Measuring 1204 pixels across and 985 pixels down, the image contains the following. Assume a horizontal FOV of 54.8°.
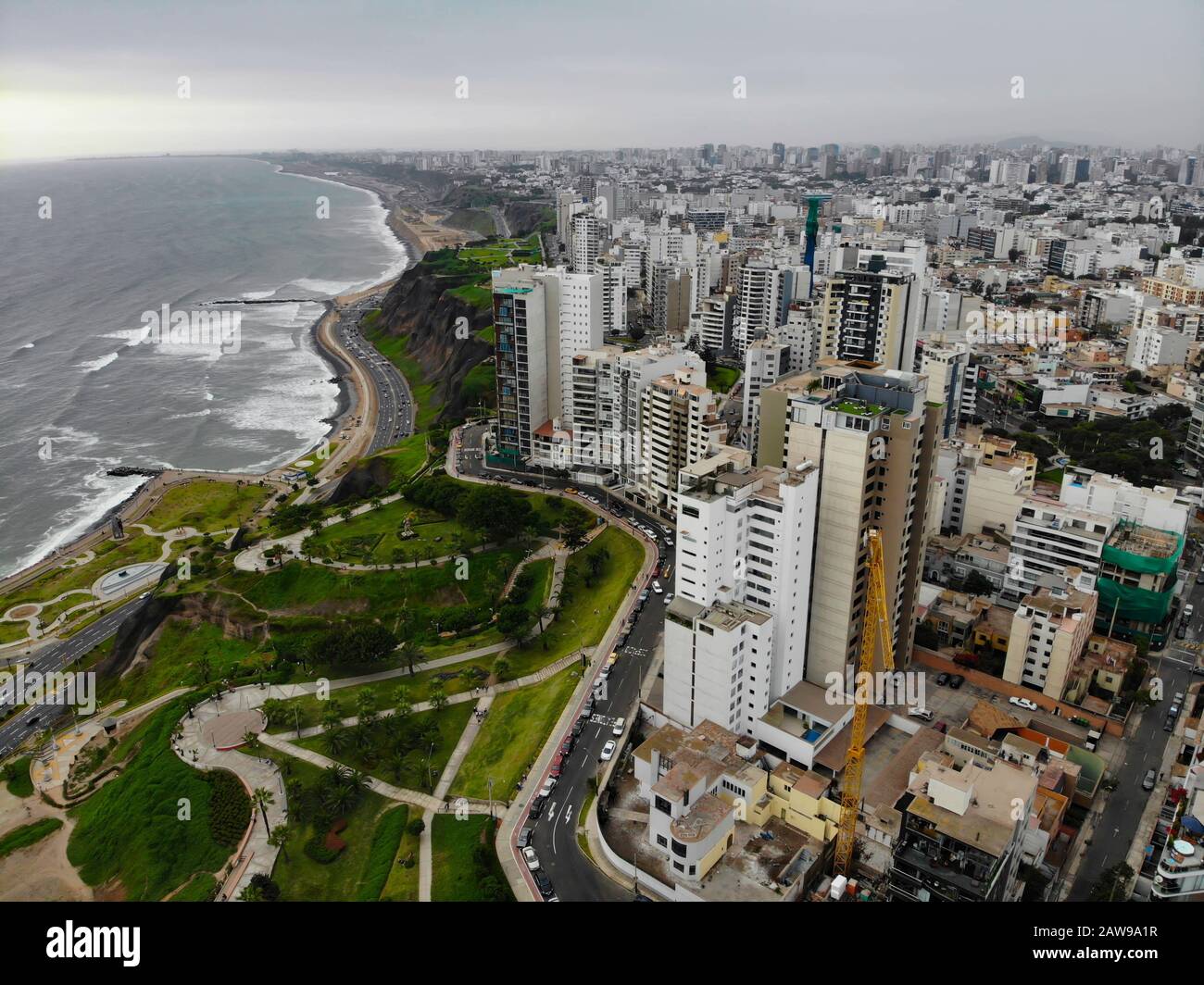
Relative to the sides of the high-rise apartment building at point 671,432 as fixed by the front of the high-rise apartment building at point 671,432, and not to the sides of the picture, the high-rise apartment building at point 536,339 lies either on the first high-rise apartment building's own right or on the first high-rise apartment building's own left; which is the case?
on the first high-rise apartment building's own right

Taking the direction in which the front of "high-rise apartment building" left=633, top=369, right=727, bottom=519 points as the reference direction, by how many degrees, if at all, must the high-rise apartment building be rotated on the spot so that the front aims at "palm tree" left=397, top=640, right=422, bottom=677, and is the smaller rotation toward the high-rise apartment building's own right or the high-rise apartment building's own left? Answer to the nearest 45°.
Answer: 0° — it already faces it

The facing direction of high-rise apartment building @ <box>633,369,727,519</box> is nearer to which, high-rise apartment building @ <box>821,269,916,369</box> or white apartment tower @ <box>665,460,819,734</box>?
the white apartment tower

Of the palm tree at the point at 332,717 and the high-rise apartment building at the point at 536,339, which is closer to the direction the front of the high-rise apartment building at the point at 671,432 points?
the palm tree

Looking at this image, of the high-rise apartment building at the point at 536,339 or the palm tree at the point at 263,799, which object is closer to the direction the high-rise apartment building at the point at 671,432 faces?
the palm tree

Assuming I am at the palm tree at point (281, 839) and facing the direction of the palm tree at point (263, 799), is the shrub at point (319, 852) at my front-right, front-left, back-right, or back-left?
back-right

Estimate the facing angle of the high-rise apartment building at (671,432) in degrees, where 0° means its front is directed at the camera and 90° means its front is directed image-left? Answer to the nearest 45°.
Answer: approximately 45°

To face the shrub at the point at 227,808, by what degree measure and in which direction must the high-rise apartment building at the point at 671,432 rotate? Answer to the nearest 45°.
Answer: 0° — it already faces it

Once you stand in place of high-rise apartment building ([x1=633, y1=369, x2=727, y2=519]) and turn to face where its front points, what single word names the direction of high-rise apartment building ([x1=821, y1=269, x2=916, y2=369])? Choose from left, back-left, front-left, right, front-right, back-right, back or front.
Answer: back
